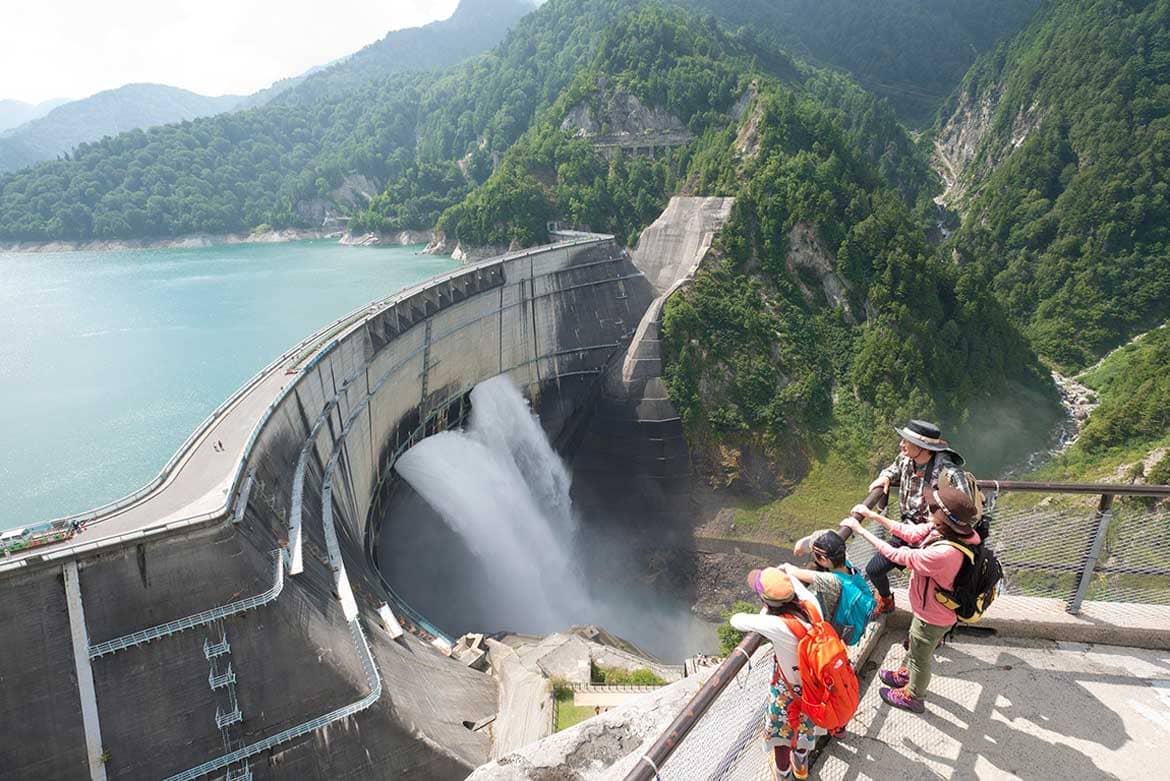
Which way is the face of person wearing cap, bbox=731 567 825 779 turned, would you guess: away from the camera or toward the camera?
away from the camera

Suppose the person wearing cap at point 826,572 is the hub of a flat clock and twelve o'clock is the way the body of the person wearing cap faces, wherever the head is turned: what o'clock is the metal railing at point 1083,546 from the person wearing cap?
The metal railing is roughly at 3 o'clock from the person wearing cap.

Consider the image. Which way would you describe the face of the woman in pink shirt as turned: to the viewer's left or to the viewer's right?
to the viewer's left

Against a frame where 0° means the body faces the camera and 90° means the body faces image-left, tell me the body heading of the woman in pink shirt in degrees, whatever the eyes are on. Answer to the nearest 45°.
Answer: approximately 90°

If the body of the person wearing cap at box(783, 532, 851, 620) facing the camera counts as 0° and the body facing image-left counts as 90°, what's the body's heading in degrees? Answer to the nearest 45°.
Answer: approximately 135°

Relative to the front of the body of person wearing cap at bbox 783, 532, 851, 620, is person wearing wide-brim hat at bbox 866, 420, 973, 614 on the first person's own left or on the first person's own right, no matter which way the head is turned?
on the first person's own right

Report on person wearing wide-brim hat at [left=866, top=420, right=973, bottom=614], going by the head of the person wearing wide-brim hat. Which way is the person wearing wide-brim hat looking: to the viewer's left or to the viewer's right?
to the viewer's left

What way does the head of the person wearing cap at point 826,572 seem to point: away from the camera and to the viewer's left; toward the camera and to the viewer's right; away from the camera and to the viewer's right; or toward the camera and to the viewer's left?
away from the camera and to the viewer's left
